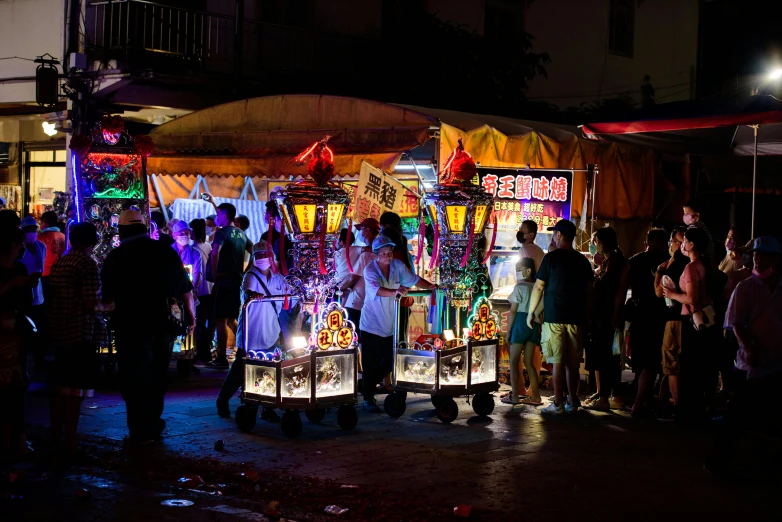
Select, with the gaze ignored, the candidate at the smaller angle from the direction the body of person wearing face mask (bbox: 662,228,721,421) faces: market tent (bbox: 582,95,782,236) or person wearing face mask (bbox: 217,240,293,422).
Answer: the person wearing face mask

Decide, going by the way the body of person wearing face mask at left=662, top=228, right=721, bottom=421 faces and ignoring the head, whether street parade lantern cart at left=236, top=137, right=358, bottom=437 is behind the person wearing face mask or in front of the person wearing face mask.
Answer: in front

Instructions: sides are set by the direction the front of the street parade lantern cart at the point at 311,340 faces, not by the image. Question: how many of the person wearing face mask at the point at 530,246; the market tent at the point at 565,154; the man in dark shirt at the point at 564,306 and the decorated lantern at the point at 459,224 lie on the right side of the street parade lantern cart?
0

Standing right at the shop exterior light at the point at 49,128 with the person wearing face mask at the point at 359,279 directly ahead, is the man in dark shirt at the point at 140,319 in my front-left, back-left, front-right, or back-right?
front-right

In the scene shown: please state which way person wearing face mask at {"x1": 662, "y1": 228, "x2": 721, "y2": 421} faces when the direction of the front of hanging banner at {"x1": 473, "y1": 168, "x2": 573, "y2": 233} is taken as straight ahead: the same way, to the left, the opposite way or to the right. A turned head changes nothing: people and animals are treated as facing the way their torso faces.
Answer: to the right

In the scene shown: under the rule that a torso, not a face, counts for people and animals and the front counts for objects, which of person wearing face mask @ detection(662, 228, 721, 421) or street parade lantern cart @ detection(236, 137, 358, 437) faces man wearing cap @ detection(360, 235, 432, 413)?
the person wearing face mask

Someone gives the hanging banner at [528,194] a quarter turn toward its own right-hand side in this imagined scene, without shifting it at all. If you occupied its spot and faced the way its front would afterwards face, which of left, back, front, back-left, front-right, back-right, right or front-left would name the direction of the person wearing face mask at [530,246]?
left

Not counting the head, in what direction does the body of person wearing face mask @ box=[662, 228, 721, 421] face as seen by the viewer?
to the viewer's left

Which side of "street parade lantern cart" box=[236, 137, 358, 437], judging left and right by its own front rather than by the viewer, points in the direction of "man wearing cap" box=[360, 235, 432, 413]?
left

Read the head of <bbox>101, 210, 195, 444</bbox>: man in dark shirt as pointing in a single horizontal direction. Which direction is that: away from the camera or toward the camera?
away from the camera

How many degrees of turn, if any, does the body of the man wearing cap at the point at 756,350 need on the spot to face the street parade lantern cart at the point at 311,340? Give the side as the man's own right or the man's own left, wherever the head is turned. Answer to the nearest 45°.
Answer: approximately 45° to the man's own right

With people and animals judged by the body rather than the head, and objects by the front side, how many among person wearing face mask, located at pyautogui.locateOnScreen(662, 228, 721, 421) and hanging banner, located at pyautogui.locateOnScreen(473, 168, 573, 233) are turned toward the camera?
1

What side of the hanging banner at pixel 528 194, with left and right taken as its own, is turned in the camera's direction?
front

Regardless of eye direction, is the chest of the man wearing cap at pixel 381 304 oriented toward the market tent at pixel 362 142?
no
